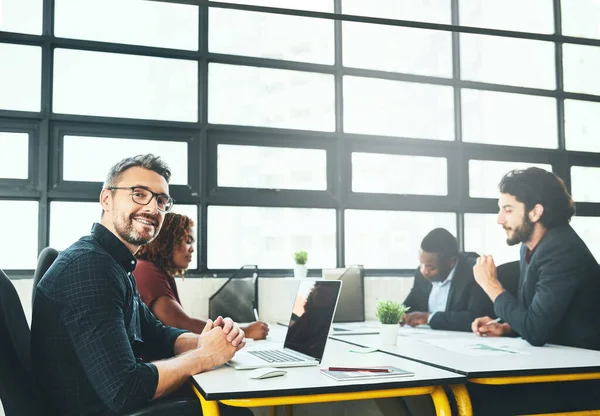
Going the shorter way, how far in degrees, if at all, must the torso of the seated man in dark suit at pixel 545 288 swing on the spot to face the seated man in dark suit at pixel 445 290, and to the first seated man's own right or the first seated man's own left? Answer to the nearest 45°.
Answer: approximately 45° to the first seated man's own right

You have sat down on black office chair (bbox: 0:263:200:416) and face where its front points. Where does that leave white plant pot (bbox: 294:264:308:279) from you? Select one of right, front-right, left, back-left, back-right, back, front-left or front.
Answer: front-left

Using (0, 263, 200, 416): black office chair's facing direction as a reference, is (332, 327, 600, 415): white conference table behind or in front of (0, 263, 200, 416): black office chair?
in front

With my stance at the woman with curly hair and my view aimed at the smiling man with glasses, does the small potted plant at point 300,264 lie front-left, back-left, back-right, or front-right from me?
back-left

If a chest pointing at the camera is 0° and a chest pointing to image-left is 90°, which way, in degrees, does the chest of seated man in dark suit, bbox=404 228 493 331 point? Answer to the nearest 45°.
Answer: approximately 45°

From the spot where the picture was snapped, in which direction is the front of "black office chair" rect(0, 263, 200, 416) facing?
facing to the right of the viewer

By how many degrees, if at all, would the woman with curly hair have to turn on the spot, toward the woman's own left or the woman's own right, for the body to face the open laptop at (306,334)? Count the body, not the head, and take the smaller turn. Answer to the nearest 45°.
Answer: approximately 45° to the woman's own right

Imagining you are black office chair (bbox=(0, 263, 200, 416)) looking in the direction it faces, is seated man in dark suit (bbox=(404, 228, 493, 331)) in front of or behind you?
in front

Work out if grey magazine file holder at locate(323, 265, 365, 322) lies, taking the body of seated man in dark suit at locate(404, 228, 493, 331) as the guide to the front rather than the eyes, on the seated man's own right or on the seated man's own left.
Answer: on the seated man's own right

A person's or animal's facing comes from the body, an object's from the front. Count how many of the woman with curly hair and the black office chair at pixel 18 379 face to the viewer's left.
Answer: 0

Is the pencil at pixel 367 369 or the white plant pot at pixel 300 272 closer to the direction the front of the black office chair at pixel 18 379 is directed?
the pencil

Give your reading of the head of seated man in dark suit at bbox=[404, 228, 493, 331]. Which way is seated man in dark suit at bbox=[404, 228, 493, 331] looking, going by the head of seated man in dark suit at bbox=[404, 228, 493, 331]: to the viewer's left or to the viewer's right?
to the viewer's left

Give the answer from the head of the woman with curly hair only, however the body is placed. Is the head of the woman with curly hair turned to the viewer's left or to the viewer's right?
to the viewer's right

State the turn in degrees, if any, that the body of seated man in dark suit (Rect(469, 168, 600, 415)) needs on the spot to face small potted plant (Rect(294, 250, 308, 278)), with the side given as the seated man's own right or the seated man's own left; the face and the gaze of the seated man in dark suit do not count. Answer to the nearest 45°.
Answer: approximately 45° to the seated man's own right

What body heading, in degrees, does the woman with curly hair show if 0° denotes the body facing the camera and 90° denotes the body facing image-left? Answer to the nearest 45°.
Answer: approximately 270°

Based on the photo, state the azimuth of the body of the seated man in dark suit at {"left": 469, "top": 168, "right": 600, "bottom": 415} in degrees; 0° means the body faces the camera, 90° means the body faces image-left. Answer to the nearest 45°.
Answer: approximately 90°

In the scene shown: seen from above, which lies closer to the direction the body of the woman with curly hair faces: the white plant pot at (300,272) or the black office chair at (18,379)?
the white plant pot
